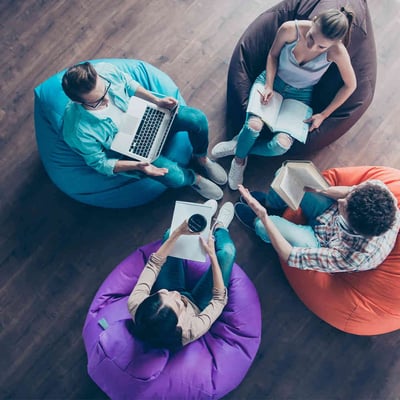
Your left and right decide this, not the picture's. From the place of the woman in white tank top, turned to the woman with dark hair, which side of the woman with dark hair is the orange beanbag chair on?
left

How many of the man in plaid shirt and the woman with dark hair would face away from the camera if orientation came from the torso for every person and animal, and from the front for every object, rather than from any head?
1

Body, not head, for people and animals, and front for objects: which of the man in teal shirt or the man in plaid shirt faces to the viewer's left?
the man in plaid shirt

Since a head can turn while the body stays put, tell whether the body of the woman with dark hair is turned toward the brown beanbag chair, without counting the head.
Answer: yes

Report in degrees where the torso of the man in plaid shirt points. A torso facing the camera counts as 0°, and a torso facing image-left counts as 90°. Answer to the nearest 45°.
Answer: approximately 90°

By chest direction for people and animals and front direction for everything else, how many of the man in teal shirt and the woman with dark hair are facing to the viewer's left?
0

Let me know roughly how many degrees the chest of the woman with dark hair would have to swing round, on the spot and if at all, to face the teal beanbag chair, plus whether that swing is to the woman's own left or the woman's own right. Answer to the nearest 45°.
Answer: approximately 45° to the woman's own left

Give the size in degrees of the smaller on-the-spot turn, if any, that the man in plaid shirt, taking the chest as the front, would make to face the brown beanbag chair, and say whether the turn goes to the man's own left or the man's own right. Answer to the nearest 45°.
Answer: approximately 45° to the man's own right

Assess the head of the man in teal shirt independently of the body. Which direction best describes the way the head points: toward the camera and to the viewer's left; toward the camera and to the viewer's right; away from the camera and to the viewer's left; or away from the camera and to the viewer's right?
toward the camera and to the viewer's right

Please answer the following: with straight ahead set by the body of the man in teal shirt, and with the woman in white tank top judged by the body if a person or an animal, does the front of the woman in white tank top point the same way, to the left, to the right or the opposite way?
to the right

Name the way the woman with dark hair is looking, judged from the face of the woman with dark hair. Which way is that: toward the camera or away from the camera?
away from the camera

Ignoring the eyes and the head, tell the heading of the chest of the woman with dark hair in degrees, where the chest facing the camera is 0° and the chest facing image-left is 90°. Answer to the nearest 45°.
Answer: approximately 180°

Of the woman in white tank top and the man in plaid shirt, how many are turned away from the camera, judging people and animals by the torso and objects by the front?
0

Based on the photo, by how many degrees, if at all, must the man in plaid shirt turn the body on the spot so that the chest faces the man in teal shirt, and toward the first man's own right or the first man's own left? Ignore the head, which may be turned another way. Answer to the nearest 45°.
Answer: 0° — they already face them
